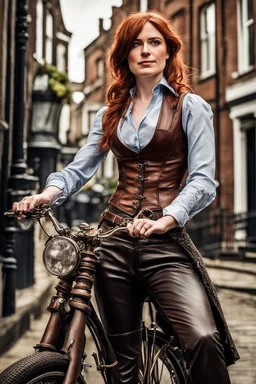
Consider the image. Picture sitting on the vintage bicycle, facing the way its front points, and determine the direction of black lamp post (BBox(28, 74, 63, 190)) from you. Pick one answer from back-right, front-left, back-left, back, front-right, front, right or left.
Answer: back-right

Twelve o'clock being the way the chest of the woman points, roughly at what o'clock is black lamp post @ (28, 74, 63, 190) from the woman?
The black lamp post is roughly at 4 o'clock from the woman.

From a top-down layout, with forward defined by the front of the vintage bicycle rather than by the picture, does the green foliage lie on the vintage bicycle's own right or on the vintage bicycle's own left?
on the vintage bicycle's own right

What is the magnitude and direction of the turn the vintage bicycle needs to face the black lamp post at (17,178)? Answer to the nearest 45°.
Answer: approximately 135° to its right

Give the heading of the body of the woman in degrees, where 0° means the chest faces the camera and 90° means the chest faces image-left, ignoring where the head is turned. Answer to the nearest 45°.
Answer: approximately 45°

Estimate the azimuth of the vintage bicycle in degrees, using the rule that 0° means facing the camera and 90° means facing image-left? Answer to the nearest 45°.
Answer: approximately 45°
